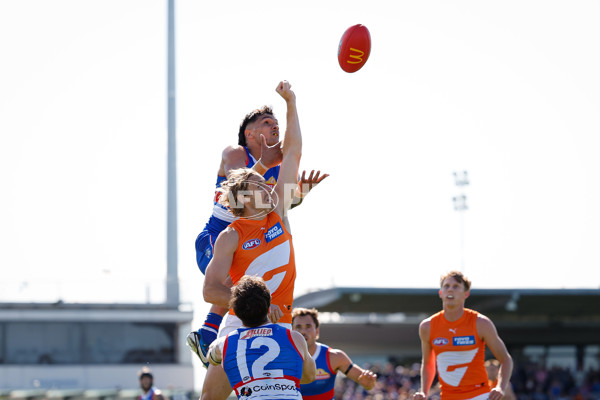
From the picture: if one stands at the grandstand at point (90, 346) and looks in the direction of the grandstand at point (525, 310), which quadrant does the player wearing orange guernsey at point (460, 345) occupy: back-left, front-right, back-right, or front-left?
front-right

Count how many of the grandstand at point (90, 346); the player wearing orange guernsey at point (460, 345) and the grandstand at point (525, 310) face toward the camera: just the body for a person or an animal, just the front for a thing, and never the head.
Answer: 3

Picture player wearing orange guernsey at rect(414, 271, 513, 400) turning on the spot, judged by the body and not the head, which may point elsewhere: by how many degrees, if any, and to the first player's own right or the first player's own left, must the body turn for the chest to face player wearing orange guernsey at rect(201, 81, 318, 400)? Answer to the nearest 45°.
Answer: approximately 45° to the first player's own right

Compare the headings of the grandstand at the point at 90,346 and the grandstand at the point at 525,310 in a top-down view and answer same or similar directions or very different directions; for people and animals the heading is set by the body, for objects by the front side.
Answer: same or similar directions

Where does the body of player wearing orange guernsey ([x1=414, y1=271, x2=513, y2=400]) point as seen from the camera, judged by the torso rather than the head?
toward the camera

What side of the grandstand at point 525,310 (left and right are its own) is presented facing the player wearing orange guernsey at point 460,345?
front

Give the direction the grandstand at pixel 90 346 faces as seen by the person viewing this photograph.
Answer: facing the viewer

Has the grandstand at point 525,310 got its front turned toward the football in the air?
yes

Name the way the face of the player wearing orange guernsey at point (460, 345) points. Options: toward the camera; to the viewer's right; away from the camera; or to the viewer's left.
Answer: toward the camera

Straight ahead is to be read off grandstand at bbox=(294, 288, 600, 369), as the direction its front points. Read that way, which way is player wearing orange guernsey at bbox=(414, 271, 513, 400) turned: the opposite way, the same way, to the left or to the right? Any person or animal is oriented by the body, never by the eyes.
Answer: the same way

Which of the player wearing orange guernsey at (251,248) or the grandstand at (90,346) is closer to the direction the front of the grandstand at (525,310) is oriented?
the player wearing orange guernsey

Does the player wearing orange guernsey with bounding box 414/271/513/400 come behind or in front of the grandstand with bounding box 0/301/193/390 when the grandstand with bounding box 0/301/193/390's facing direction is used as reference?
in front

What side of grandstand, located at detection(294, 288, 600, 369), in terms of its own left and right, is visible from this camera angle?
front
